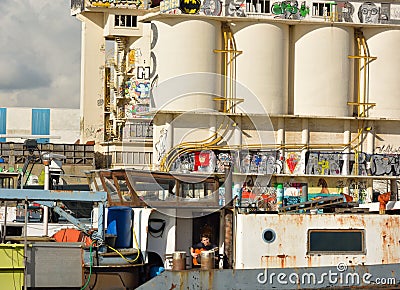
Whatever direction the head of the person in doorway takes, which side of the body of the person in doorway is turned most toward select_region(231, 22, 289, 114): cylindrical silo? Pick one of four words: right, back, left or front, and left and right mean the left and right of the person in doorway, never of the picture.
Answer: back

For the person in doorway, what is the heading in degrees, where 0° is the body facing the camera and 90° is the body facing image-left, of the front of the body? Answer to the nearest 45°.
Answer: approximately 0°

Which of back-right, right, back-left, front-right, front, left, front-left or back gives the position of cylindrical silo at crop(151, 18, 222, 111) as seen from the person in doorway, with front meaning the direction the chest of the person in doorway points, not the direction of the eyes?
back

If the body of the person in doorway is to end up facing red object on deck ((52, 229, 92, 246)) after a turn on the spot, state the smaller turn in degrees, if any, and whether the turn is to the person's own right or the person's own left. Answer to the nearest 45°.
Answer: approximately 90° to the person's own right

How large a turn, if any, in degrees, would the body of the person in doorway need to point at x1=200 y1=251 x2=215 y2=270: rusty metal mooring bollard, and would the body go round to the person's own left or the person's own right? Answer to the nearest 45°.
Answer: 0° — they already face it

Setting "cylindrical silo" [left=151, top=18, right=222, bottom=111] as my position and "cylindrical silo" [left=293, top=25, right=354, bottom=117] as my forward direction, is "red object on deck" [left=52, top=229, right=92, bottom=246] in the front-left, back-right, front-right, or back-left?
back-right

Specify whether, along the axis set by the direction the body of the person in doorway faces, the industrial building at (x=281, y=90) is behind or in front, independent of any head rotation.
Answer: behind

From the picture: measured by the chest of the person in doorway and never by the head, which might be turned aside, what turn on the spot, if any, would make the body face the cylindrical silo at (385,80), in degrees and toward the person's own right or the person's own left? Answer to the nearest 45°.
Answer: approximately 135° to the person's own left
